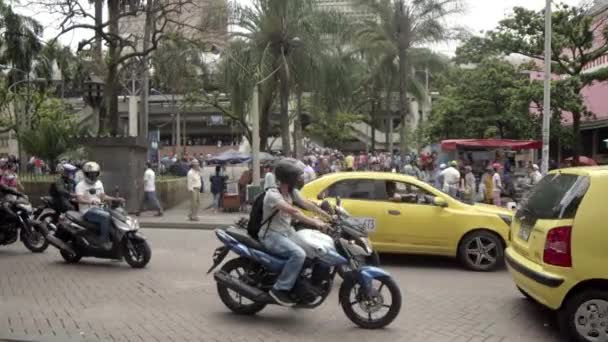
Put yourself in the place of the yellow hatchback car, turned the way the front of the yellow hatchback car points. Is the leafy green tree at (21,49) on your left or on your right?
on your left

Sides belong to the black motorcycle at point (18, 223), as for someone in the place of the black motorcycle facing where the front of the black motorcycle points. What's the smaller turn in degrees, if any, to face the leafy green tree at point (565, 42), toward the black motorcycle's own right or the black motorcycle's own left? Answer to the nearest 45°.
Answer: approximately 45° to the black motorcycle's own left

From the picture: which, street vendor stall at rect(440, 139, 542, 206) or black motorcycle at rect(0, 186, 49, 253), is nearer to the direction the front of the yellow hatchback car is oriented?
the street vendor stall

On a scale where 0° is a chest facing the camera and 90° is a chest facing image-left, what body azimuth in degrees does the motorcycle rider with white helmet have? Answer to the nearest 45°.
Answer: approximately 315°

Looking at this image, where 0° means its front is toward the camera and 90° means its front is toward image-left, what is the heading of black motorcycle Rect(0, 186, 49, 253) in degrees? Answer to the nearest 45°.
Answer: approximately 315°

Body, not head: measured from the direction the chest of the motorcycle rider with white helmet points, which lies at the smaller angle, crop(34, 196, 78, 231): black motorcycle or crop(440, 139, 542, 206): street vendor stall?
the street vendor stall

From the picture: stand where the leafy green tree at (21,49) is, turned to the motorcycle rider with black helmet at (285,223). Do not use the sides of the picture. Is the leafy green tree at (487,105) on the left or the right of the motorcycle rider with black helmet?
left

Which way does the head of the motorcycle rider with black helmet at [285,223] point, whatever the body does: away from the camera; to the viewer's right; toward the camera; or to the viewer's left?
to the viewer's right

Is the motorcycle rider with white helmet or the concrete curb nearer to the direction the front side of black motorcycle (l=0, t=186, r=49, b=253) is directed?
the motorcycle rider with white helmet

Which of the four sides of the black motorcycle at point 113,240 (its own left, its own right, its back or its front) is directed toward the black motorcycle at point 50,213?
back

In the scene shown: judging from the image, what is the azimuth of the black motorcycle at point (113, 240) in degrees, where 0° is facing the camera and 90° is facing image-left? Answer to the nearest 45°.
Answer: approximately 315°

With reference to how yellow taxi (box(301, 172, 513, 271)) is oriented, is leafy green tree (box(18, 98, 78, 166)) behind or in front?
behind

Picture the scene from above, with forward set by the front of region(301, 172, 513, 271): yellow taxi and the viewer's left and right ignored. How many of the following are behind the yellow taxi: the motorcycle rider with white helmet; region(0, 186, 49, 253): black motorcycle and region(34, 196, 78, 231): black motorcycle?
3

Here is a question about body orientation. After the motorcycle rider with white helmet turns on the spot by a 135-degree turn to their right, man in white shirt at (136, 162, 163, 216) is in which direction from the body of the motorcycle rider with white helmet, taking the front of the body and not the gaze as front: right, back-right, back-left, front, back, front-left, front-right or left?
right

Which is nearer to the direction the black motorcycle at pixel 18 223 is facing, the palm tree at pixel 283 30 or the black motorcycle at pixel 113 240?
the black motorcycle

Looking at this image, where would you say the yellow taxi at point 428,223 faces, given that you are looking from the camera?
facing to the right of the viewer

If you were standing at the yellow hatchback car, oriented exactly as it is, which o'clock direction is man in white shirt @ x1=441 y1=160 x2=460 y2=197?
The man in white shirt is roughly at 10 o'clock from the yellow hatchback car.
